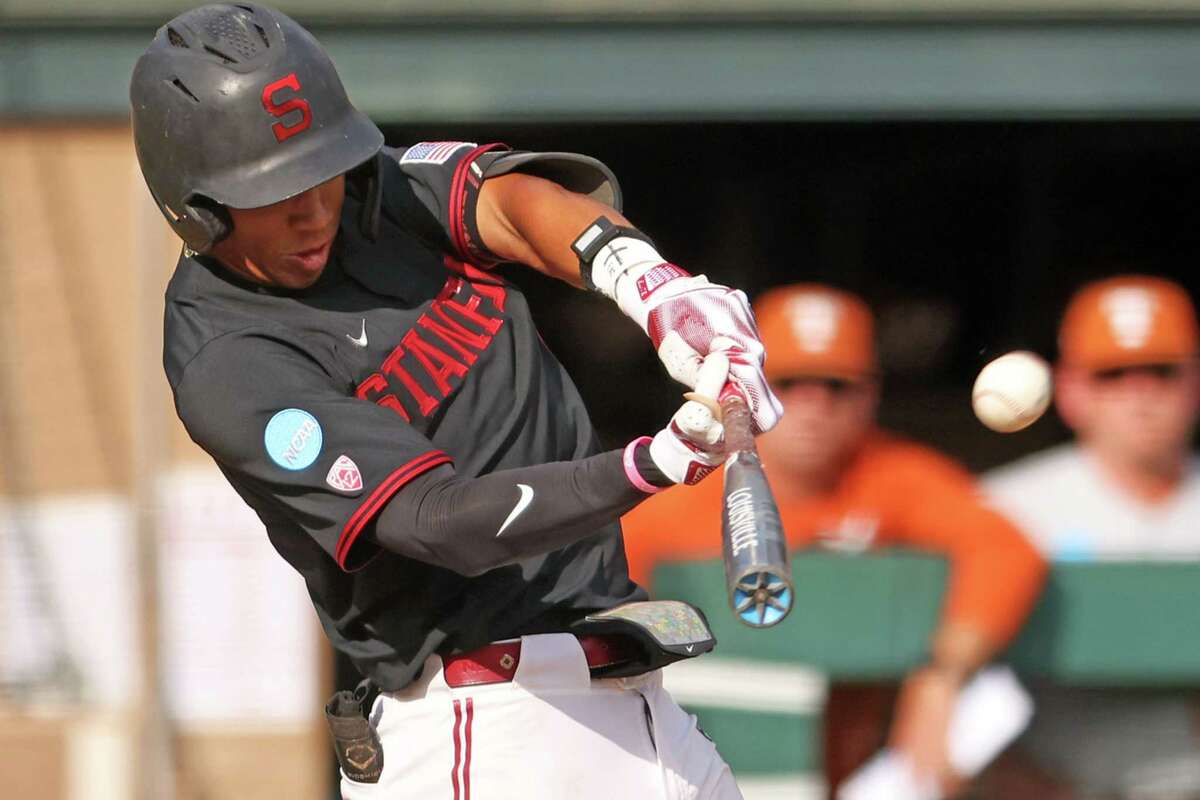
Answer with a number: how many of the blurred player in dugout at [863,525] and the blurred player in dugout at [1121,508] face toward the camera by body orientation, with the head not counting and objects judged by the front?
2

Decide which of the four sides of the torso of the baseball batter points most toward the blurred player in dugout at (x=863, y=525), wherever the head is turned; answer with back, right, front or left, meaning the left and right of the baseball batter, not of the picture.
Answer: left

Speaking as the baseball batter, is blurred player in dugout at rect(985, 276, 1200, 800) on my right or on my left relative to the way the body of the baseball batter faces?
on my left

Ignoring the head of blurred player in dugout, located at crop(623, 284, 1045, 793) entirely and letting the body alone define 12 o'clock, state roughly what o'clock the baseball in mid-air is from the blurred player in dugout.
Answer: The baseball in mid-air is roughly at 12 o'clock from the blurred player in dugout.

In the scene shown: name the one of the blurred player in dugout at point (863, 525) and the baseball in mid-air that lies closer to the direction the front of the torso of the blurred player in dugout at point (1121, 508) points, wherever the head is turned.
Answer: the baseball in mid-air

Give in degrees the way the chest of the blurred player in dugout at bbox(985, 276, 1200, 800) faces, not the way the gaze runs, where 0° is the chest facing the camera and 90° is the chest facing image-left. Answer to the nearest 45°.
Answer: approximately 0°

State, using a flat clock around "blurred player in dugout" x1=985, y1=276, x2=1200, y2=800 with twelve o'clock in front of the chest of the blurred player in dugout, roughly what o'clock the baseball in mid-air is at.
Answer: The baseball in mid-air is roughly at 12 o'clock from the blurred player in dugout.

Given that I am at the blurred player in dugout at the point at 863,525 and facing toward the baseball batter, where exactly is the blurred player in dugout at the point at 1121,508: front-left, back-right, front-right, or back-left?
back-left

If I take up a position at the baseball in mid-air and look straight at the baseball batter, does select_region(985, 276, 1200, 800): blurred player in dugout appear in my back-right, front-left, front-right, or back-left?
back-right

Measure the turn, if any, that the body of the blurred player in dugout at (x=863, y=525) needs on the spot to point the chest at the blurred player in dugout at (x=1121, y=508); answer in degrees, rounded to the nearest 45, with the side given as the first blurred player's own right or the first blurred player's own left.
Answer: approximately 90° to the first blurred player's own left
